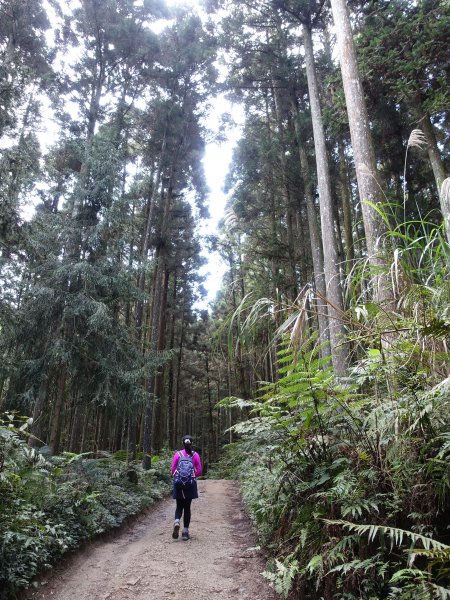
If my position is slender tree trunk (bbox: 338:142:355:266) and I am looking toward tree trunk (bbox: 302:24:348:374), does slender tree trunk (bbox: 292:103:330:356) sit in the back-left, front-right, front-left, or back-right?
front-right

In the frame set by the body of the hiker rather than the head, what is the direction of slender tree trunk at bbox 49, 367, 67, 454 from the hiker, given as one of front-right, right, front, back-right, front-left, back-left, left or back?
front-left

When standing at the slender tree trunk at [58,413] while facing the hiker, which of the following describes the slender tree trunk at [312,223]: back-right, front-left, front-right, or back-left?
front-left

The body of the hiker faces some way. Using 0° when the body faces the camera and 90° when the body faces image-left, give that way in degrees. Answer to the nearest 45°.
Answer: approximately 180°
